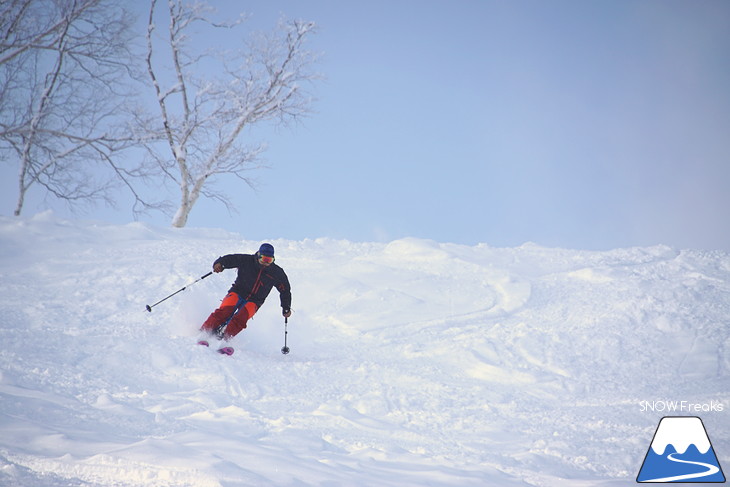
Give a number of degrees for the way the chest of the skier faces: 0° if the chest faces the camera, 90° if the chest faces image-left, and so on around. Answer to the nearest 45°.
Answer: approximately 0°
